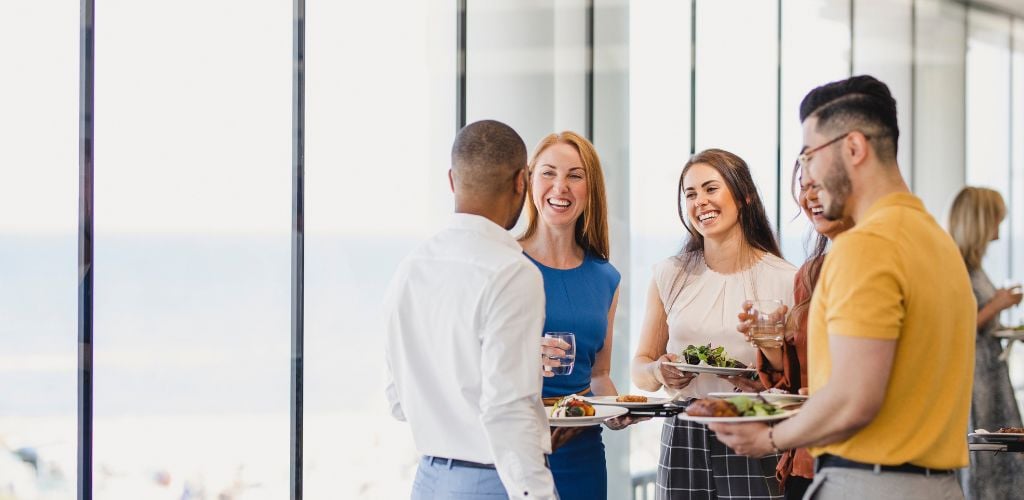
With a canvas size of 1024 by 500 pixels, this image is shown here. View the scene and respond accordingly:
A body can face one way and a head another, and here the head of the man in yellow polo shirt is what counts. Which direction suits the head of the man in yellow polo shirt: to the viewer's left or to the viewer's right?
to the viewer's left

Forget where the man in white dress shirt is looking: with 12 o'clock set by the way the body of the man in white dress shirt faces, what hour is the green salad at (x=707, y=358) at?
The green salad is roughly at 12 o'clock from the man in white dress shirt.

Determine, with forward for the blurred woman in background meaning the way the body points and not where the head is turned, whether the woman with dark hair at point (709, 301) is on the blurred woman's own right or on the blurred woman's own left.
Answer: on the blurred woman's own right

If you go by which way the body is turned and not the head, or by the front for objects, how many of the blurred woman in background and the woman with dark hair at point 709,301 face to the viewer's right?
1

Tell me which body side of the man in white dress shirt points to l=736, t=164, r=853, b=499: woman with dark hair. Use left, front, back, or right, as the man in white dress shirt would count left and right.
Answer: front

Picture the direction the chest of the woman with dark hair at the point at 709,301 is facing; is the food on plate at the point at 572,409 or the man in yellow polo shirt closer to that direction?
the food on plate

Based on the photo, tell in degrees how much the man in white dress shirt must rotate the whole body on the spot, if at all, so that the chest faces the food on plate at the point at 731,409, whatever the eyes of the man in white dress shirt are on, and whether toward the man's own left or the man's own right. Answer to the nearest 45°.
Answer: approximately 45° to the man's own right

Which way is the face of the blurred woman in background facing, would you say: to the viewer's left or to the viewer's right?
to the viewer's right

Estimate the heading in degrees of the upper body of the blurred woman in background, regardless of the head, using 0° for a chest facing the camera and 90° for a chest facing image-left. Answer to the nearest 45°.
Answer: approximately 270°

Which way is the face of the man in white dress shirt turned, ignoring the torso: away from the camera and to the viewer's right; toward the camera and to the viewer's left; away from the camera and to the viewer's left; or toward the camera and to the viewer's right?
away from the camera and to the viewer's right

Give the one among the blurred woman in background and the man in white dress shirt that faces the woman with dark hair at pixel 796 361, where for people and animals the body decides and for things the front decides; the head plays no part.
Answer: the man in white dress shirt

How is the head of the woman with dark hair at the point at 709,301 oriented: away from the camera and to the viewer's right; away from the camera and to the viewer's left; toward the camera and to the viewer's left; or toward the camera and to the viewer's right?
toward the camera and to the viewer's left

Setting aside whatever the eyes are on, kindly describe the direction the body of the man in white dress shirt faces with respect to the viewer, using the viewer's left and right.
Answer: facing away from the viewer and to the right of the viewer

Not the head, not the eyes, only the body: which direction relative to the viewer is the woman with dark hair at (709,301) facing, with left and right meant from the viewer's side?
facing the viewer and to the left of the viewer

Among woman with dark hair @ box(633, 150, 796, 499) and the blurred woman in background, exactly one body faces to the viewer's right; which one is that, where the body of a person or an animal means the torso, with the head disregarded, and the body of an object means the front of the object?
the blurred woman in background

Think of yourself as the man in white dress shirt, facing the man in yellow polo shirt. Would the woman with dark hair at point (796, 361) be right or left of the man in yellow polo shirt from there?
left

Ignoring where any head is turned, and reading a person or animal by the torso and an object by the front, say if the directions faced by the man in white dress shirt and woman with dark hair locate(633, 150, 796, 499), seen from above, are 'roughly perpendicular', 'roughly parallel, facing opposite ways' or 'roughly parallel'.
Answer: roughly parallel, facing opposite ways
